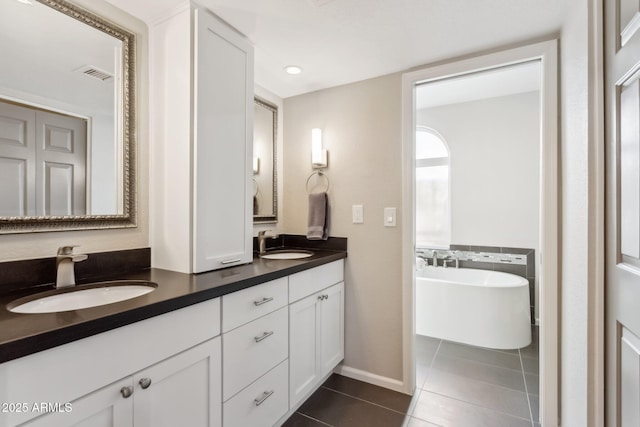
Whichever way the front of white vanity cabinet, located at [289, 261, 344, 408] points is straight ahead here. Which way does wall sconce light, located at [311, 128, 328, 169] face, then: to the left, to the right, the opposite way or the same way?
to the right

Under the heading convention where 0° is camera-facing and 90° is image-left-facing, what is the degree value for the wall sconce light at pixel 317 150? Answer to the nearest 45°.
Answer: approximately 45°

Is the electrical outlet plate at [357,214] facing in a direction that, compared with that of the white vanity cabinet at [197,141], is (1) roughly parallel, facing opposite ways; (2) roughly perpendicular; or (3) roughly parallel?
roughly perpendicular

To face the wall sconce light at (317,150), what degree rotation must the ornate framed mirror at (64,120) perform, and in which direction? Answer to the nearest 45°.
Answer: approximately 45° to its left

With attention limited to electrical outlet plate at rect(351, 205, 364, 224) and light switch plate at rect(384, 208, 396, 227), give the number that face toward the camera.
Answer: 2

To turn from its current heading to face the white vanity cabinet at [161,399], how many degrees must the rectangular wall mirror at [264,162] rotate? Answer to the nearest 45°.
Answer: approximately 45° to its right

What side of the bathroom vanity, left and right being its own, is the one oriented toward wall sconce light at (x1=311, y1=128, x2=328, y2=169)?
left

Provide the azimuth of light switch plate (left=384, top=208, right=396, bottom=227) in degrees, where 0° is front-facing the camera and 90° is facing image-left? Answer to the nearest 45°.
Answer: approximately 0°
